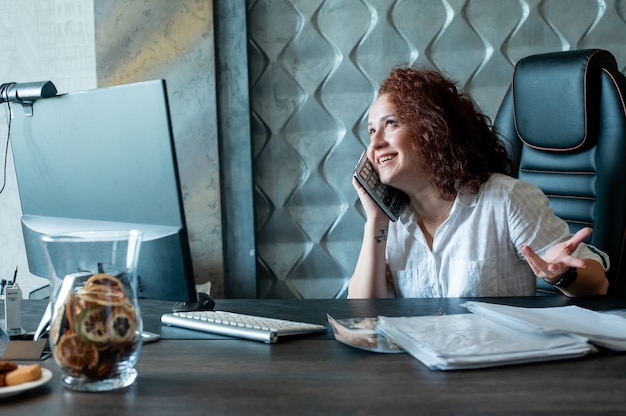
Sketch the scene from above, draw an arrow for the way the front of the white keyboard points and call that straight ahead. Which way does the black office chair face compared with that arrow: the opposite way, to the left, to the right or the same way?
the opposite way

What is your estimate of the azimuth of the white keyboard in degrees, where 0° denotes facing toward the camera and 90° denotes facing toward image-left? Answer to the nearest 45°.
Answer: approximately 225°

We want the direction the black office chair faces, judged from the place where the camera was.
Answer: facing the viewer and to the left of the viewer

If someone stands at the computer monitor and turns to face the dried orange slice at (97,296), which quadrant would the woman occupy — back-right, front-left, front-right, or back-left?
back-left

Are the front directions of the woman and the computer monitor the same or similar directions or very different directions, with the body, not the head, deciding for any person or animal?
very different directions

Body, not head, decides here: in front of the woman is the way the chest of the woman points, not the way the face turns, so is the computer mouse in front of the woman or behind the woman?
in front

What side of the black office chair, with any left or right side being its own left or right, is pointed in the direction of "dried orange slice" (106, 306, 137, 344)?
front

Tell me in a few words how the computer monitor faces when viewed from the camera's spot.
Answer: facing away from the viewer and to the right of the viewer

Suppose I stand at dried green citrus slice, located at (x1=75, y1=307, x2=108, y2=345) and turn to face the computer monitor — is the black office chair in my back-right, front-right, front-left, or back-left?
front-right
